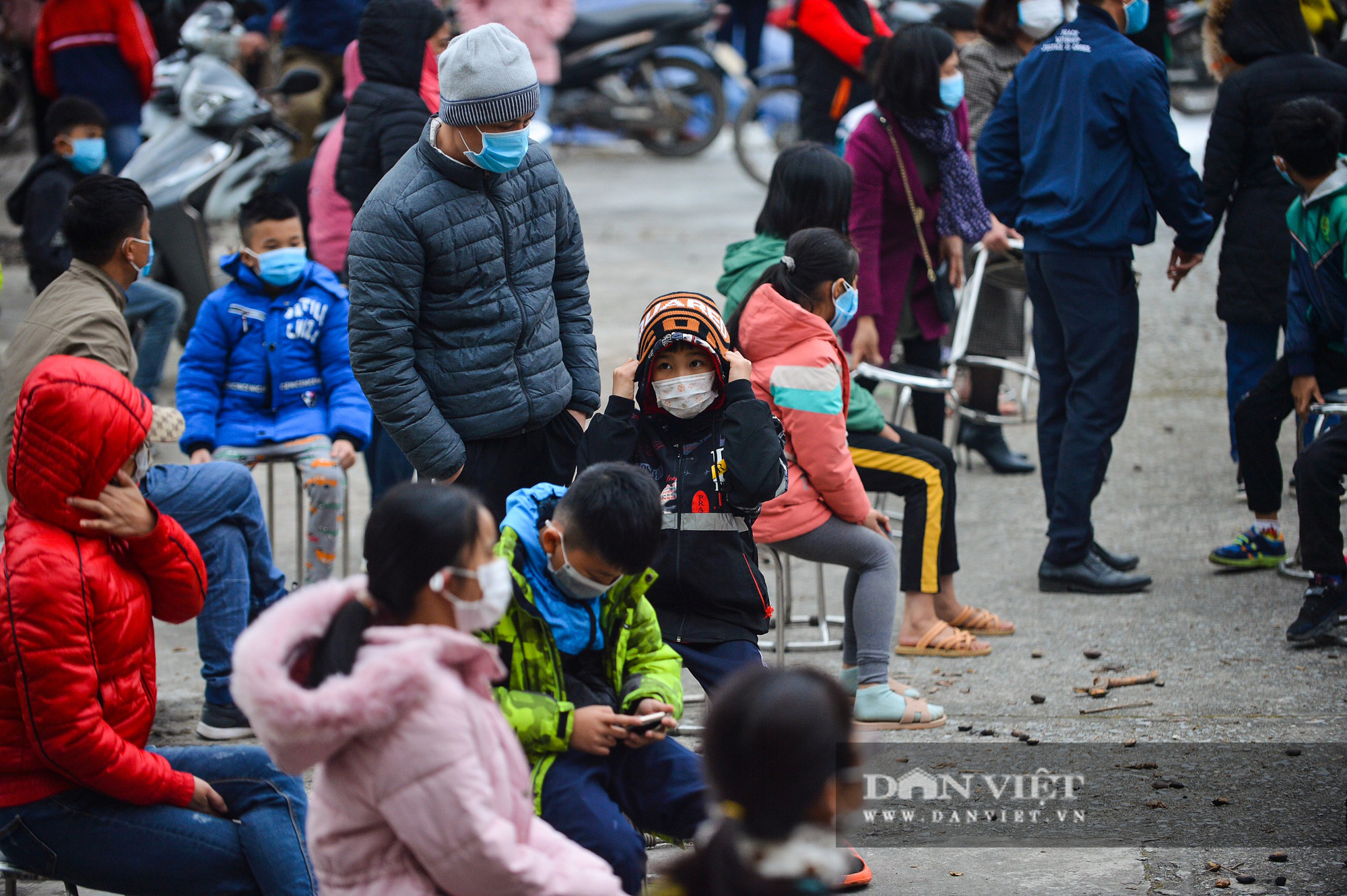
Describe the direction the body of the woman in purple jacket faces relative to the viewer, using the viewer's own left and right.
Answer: facing the viewer and to the right of the viewer

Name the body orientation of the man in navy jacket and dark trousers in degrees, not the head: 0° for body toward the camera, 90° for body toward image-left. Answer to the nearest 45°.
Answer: approximately 225°

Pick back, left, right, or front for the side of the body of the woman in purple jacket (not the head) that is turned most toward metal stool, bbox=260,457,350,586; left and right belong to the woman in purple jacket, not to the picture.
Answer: right

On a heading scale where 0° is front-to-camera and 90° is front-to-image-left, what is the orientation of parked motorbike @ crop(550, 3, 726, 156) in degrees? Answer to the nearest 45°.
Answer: approximately 90°

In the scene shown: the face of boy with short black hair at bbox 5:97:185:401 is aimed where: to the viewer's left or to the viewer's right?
to the viewer's right

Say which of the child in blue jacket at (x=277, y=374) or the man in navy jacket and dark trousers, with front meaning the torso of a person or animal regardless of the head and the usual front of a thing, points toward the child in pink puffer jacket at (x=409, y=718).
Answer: the child in blue jacket

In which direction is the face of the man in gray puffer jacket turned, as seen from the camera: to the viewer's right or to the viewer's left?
to the viewer's right

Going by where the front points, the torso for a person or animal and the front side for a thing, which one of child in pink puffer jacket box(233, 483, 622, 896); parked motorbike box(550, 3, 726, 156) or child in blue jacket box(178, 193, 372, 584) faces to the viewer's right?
the child in pink puffer jacket

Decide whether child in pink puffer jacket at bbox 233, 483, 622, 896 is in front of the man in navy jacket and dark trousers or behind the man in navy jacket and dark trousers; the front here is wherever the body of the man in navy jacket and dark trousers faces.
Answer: behind

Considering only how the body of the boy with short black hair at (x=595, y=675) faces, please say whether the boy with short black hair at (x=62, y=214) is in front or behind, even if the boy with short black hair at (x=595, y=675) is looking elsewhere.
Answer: behind

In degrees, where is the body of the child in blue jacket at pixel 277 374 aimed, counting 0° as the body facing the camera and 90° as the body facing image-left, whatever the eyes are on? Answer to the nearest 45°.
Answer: approximately 0°
